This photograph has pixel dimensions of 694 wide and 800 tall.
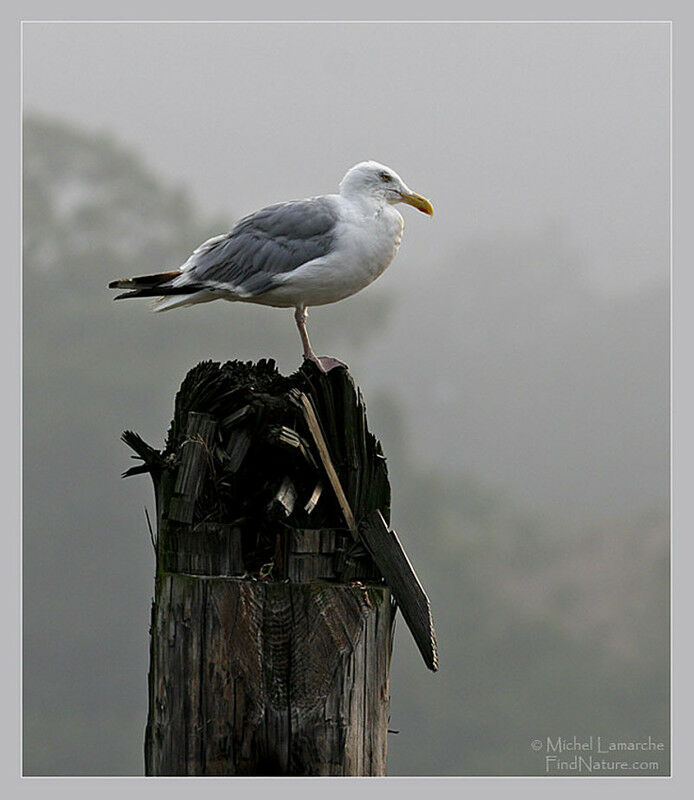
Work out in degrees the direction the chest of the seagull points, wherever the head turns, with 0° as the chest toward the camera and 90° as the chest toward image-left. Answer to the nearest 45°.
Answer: approximately 270°
